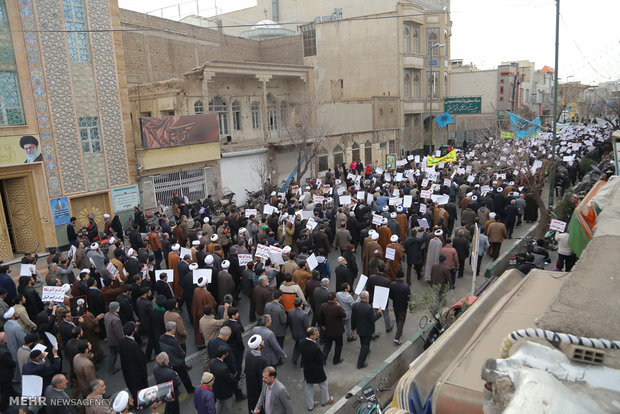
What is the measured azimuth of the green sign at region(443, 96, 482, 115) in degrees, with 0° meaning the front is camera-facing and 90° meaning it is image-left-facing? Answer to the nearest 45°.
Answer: approximately 0°

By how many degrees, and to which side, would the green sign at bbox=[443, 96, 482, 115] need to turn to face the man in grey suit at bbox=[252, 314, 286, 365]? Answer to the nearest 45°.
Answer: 0° — it already faces them
